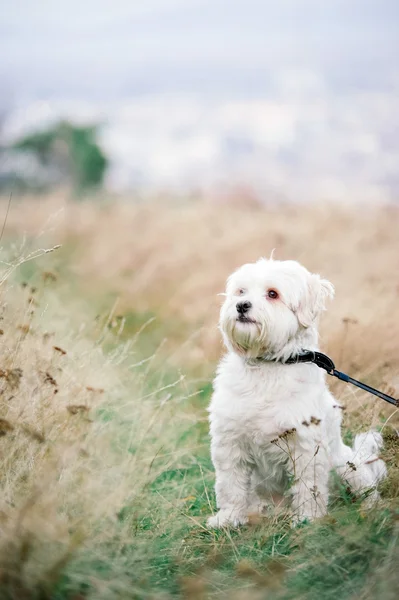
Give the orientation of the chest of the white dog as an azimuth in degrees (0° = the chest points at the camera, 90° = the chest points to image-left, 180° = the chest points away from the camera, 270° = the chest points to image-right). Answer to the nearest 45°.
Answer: approximately 45°

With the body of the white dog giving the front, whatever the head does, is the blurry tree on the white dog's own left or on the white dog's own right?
on the white dog's own right
